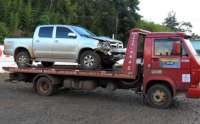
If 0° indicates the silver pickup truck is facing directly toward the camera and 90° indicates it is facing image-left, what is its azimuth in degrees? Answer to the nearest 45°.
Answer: approximately 315°

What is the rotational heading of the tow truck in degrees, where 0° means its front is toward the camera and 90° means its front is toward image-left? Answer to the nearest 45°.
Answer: approximately 270°
